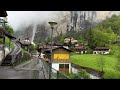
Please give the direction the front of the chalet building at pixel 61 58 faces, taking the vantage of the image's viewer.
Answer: facing the viewer
